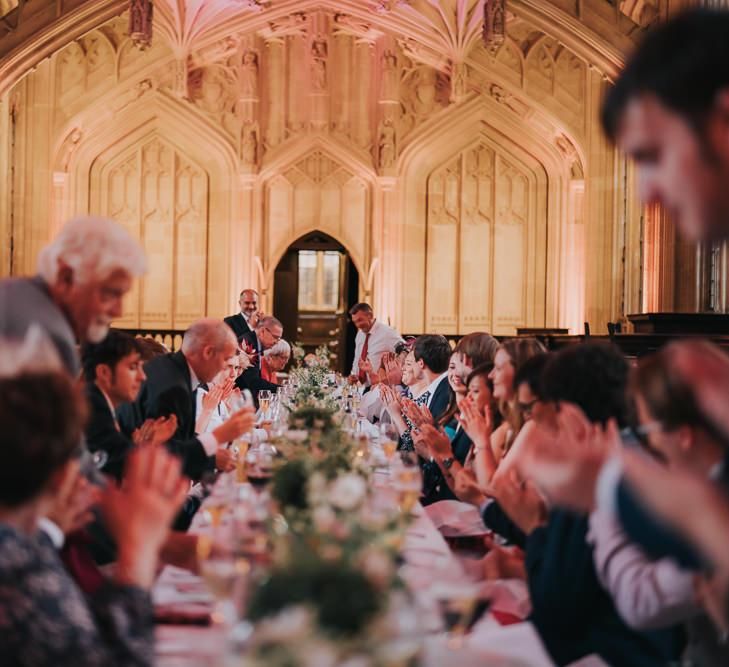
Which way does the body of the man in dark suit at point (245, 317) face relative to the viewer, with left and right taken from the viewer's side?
facing the viewer and to the right of the viewer

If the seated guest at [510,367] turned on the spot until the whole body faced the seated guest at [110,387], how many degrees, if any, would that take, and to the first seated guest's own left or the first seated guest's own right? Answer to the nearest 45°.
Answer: approximately 45° to the first seated guest's own left

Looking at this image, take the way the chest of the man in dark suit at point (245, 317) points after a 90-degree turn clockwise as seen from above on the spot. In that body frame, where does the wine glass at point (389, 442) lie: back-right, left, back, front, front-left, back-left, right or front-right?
front-left

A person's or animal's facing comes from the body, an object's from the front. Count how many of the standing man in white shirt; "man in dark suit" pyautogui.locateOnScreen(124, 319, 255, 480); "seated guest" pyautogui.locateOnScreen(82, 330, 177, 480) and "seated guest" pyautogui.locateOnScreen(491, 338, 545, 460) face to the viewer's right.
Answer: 2

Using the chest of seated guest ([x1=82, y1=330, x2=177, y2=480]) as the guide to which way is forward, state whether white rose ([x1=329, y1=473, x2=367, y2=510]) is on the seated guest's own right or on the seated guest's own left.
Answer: on the seated guest's own right

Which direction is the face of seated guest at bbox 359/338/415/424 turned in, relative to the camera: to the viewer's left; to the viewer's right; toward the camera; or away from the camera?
to the viewer's left

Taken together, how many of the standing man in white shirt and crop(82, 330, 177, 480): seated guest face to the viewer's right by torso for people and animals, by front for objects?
1

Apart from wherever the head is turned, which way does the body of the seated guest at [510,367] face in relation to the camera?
to the viewer's left

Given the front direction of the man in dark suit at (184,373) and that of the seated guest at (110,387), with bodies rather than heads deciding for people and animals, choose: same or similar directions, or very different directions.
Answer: same or similar directions

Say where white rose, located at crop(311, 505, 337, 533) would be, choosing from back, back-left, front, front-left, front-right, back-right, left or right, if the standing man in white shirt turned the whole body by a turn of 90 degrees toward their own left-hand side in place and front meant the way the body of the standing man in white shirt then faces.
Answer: front-right

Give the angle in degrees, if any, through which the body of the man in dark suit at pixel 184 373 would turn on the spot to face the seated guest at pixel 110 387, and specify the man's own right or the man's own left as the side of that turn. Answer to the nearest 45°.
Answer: approximately 90° to the man's own right

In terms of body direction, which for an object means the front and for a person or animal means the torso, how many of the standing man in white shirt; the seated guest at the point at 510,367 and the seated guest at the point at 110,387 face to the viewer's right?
1

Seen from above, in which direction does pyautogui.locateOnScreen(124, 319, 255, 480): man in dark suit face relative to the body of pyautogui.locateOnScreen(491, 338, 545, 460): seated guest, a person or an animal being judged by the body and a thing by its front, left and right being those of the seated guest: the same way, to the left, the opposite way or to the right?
the opposite way

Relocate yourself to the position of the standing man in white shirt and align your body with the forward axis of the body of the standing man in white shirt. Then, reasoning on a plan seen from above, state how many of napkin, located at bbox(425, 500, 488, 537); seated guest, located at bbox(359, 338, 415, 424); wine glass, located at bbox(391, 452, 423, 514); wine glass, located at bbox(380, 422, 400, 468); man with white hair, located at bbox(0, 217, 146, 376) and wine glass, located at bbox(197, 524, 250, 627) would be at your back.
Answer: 0

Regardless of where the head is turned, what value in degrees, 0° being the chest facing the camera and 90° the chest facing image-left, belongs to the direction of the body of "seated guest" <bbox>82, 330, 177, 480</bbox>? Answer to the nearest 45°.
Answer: approximately 270°

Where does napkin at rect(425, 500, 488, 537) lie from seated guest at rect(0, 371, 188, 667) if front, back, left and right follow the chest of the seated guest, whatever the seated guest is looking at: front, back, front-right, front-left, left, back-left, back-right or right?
front
